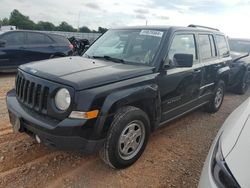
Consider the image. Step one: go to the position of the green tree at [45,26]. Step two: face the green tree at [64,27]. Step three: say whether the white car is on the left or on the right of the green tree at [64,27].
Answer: right

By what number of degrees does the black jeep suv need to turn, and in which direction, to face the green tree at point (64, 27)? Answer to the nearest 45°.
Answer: approximately 135° to its right

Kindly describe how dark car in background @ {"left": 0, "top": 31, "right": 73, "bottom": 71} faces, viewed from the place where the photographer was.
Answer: facing to the left of the viewer

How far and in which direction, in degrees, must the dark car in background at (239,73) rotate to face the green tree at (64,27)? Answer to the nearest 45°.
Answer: approximately 90° to its right

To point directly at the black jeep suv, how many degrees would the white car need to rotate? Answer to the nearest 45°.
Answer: approximately 90° to its right

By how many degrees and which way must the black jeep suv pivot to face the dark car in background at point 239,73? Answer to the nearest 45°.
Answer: approximately 180°

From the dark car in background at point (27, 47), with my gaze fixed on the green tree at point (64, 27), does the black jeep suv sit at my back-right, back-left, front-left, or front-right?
back-right

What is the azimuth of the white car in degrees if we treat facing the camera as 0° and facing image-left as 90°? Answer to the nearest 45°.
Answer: approximately 45°

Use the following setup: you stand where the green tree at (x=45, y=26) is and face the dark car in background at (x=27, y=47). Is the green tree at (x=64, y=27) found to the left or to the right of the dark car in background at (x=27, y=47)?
left

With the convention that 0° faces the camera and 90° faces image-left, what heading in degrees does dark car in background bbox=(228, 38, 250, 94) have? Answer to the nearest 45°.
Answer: approximately 45°

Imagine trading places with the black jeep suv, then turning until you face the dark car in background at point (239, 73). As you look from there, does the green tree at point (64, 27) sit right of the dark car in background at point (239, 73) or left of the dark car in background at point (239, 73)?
left

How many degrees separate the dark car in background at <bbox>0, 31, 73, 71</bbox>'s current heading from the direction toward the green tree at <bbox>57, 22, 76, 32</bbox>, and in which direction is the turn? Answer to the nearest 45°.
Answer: approximately 90° to its right
